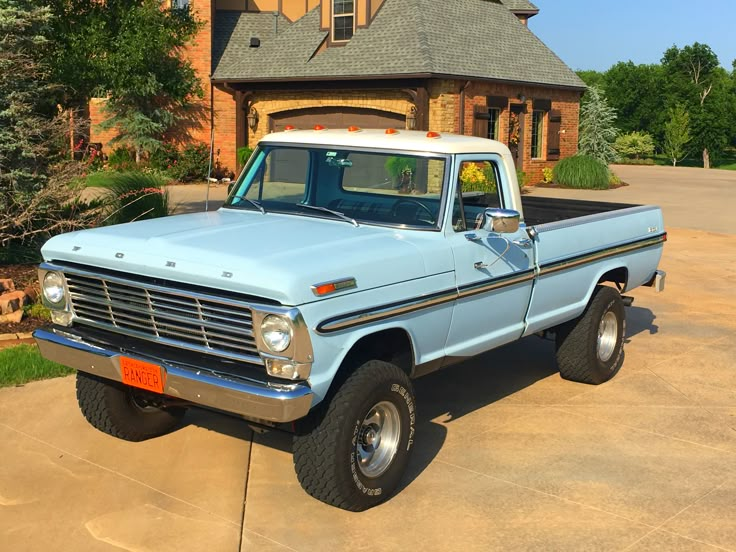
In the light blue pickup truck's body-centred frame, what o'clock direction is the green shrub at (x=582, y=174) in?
The green shrub is roughly at 5 o'clock from the light blue pickup truck.

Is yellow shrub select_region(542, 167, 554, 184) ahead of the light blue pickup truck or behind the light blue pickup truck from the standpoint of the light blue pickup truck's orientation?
behind

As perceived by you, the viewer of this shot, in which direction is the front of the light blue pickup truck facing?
facing the viewer and to the left of the viewer

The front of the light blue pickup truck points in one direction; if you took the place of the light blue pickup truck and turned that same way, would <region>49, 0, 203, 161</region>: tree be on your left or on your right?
on your right

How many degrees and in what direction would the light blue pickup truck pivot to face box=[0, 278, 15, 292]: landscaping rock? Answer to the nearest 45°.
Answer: approximately 90° to its right

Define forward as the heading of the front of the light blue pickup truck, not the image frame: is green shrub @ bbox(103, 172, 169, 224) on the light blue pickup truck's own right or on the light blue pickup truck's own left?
on the light blue pickup truck's own right
